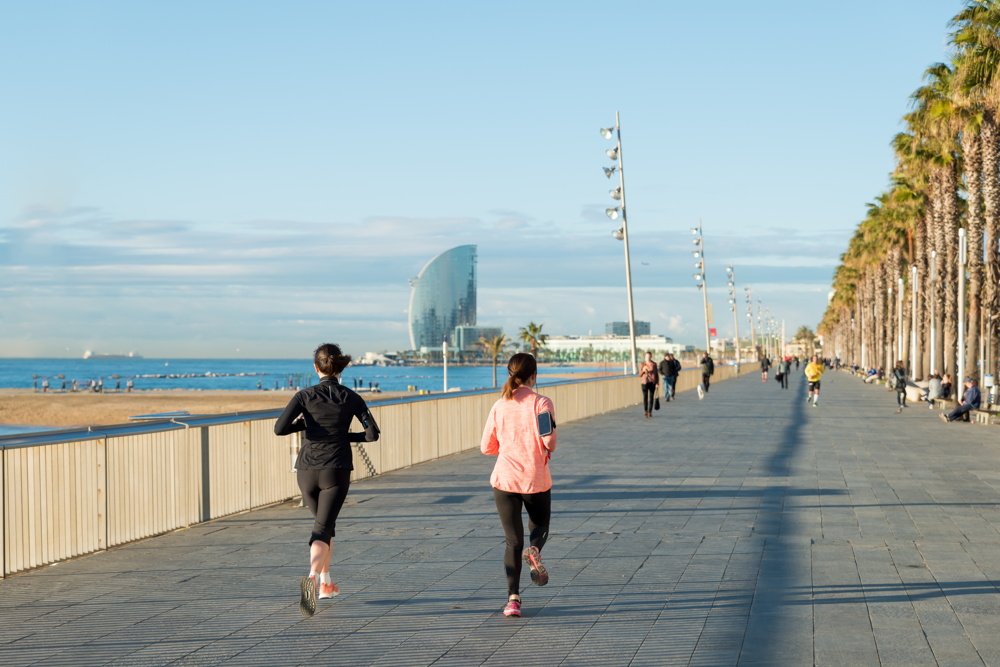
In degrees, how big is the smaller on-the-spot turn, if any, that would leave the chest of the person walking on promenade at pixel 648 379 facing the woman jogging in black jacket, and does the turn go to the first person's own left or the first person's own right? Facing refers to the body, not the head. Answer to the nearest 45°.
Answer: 0° — they already face them

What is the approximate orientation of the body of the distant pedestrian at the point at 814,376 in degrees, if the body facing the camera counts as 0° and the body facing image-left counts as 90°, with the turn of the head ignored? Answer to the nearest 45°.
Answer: approximately 0°

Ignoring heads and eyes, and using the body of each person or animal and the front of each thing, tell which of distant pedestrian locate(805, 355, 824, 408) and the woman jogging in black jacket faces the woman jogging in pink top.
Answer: the distant pedestrian

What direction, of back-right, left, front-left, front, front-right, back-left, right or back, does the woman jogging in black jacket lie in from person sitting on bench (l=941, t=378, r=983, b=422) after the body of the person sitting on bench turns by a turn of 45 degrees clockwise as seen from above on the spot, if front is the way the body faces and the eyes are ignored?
back-left

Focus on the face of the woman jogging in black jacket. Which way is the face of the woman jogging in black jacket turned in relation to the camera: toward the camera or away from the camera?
away from the camera

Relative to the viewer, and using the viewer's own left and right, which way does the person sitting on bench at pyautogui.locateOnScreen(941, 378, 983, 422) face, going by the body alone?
facing to the left of the viewer

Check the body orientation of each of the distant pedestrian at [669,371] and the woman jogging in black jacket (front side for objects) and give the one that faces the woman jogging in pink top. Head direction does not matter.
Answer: the distant pedestrian

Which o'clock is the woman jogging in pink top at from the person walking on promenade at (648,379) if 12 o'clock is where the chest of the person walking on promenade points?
The woman jogging in pink top is roughly at 12 o'clock from the person walking on promenade.

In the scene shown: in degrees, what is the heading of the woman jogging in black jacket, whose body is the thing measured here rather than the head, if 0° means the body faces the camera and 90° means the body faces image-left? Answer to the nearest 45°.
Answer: approximately 180°

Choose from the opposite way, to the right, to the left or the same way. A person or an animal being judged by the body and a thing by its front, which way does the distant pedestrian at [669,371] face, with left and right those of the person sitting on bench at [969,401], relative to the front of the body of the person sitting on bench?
to the left
